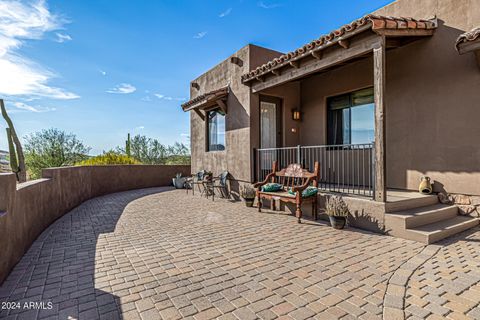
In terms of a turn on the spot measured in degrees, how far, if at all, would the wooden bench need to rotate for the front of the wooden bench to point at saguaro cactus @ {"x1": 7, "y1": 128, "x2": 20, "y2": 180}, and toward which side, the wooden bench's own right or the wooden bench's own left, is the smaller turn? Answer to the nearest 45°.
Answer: approximately 45° to the wooden bench's own right

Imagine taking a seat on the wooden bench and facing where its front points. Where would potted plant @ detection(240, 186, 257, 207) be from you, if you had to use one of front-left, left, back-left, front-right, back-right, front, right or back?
right

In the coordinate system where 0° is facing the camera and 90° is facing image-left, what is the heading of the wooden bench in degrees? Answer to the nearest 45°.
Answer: approximately 45°

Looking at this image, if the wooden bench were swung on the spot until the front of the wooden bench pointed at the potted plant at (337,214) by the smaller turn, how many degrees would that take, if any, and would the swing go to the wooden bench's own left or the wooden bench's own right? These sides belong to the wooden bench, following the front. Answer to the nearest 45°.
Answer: approximately 90° to the wooden bench's own left

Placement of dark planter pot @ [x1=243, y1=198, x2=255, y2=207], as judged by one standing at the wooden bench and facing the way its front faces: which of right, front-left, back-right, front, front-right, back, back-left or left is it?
right

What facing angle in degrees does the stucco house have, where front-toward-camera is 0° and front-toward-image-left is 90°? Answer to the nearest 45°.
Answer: approximately 45°

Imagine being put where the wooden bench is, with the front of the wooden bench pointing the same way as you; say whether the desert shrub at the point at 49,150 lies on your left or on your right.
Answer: on your right

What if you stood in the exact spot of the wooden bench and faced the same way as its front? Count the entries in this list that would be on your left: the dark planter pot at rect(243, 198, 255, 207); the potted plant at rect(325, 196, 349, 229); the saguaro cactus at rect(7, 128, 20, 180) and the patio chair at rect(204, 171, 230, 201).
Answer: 1

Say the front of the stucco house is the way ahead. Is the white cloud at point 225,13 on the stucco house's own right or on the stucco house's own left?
on the stucco house's own right

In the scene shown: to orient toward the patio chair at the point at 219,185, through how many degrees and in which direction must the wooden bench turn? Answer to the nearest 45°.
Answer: approximately 90° to its right

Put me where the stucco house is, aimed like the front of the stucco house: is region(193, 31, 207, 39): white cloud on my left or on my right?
on my right

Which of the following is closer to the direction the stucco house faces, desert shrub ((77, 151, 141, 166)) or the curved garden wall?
the curved garden wall
